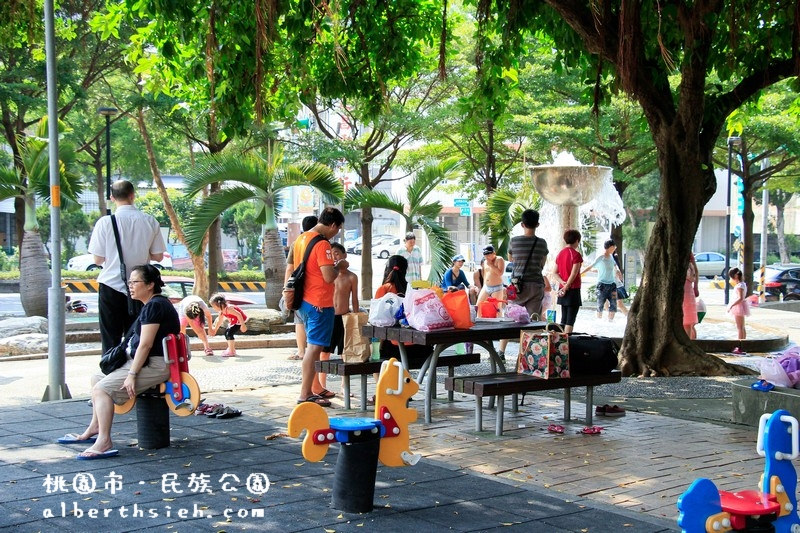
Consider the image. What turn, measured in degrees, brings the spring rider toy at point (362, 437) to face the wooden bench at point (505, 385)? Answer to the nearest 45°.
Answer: approximately 45° to its left

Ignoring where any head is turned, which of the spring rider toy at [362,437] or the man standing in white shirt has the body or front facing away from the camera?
the man standing in white shirt

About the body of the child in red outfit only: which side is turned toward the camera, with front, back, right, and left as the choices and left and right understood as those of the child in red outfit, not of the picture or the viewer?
left

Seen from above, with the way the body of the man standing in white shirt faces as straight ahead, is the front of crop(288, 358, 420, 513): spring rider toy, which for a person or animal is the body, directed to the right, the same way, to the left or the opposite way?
to the right

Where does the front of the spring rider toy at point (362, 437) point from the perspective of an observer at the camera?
facing to the right of the viewer

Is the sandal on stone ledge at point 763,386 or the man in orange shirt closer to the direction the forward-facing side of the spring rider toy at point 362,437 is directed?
the sandal on stone ledge

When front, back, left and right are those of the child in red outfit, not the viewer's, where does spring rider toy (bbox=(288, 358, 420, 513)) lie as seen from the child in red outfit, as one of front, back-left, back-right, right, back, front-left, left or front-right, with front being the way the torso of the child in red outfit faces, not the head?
left

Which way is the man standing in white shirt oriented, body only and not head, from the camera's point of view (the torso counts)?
away from the camera
